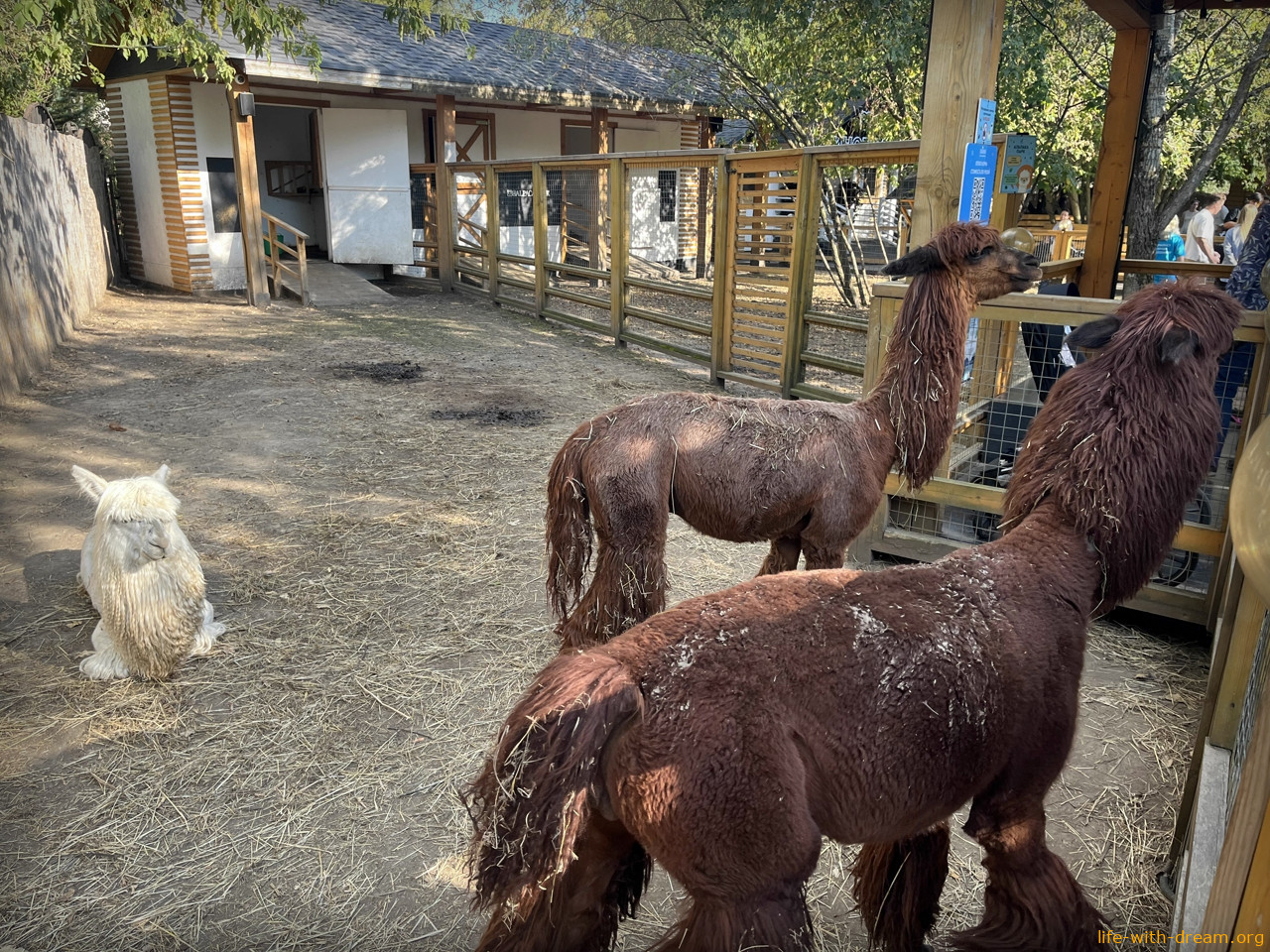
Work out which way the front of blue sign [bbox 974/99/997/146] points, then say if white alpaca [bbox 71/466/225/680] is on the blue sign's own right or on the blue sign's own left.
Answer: on the blue sign's own right

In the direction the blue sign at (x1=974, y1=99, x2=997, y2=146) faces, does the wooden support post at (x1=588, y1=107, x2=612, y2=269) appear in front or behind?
behind

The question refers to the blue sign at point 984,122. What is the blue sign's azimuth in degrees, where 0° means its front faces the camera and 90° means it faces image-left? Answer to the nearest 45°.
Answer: approximately 0°

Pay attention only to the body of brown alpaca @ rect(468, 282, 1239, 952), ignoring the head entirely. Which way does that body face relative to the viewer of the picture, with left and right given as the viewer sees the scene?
facing away from the viewer and to the right of the viewer

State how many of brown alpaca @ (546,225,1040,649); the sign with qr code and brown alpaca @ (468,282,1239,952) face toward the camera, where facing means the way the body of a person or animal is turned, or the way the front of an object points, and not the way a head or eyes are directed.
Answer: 1

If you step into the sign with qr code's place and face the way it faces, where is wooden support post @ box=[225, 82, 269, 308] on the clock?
The wooden support post is roughly at 4 o'clock from the sign with qr code.

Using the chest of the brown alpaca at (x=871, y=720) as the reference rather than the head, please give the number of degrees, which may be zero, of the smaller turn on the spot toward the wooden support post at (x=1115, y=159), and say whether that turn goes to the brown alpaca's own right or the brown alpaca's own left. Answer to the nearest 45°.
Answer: approximately 45° to the brown alpaca's own left

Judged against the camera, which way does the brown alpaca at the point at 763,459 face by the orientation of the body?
to the viewer's right

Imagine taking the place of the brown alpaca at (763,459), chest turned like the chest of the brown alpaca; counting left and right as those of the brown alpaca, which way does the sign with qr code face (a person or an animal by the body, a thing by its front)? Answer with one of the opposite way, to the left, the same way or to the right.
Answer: to the right

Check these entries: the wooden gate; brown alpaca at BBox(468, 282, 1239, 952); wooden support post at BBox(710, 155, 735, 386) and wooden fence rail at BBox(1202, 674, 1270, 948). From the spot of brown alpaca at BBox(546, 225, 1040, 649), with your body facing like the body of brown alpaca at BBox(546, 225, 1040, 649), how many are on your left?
2

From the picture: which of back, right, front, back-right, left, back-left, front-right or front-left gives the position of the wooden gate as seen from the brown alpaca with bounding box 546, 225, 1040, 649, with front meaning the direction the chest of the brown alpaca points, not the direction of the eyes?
left

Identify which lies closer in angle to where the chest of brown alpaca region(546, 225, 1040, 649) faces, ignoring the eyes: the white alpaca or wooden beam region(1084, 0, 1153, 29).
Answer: the wooden beam

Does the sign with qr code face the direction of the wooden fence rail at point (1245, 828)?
yes

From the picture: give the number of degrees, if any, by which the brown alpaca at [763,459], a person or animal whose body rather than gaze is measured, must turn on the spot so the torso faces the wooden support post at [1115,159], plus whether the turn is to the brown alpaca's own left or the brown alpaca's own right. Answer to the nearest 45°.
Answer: approximately 45° to the brown alpaca's own left
